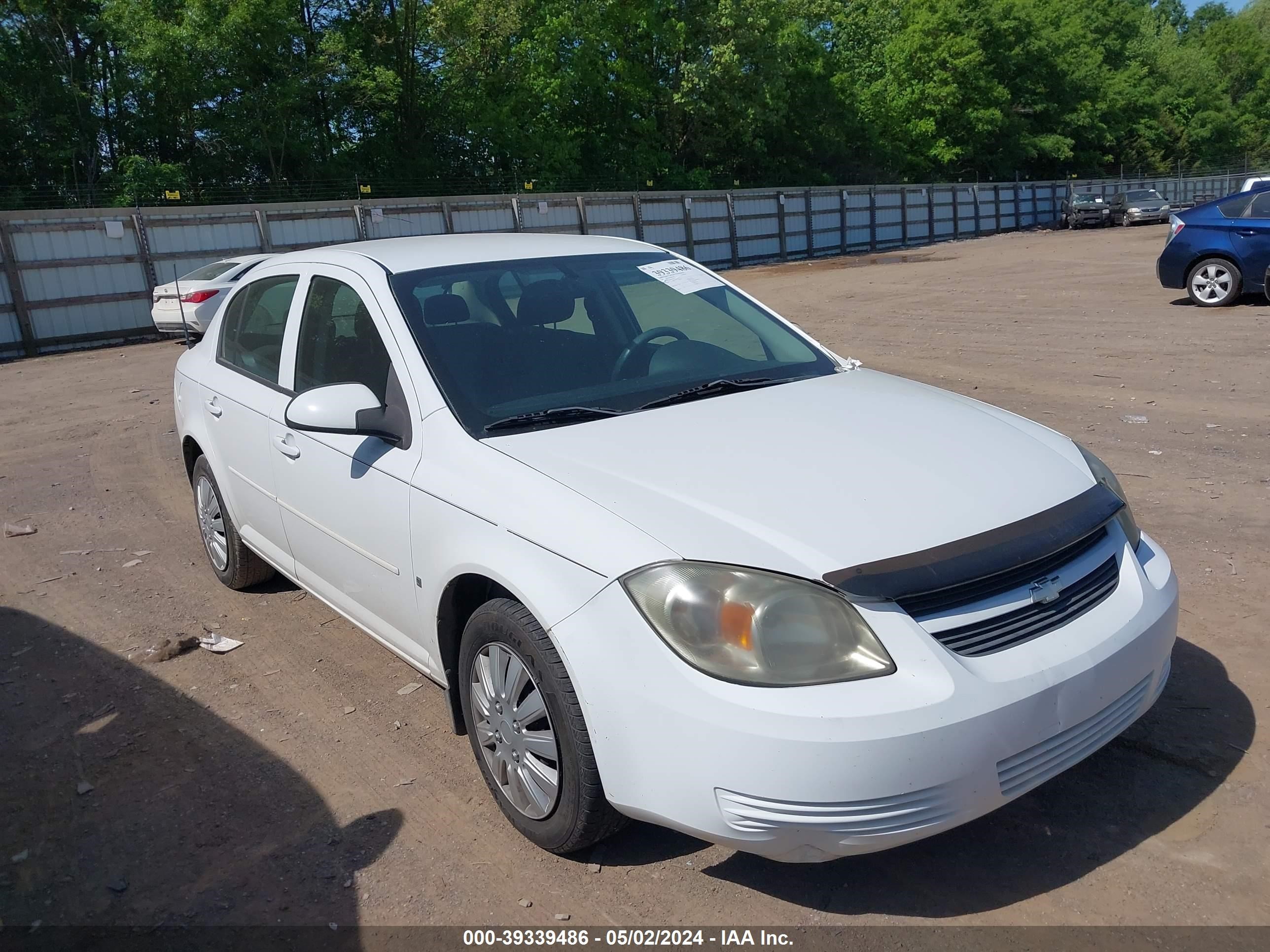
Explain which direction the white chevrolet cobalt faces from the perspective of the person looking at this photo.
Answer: facing the viewer and to the right of the viewer

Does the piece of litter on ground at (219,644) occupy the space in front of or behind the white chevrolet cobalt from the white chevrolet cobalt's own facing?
behind

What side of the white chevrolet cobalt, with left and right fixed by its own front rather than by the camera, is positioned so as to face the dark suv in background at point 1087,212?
left

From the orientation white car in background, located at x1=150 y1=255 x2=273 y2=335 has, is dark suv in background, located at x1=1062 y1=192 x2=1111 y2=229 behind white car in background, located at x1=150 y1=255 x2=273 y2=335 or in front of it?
in front

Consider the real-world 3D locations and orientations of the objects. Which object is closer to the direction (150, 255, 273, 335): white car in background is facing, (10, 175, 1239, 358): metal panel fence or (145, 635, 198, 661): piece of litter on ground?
the metal panel fence

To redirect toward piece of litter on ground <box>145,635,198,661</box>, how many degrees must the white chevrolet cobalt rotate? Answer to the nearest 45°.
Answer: approximately 180°

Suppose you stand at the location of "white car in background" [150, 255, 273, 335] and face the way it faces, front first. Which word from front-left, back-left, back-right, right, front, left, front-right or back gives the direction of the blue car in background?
right

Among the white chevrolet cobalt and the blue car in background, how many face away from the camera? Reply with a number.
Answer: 0

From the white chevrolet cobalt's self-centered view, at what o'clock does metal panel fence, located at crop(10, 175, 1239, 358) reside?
The metal panel fence is roughly at 7 o'clock from the white chevrolet cobalt.
